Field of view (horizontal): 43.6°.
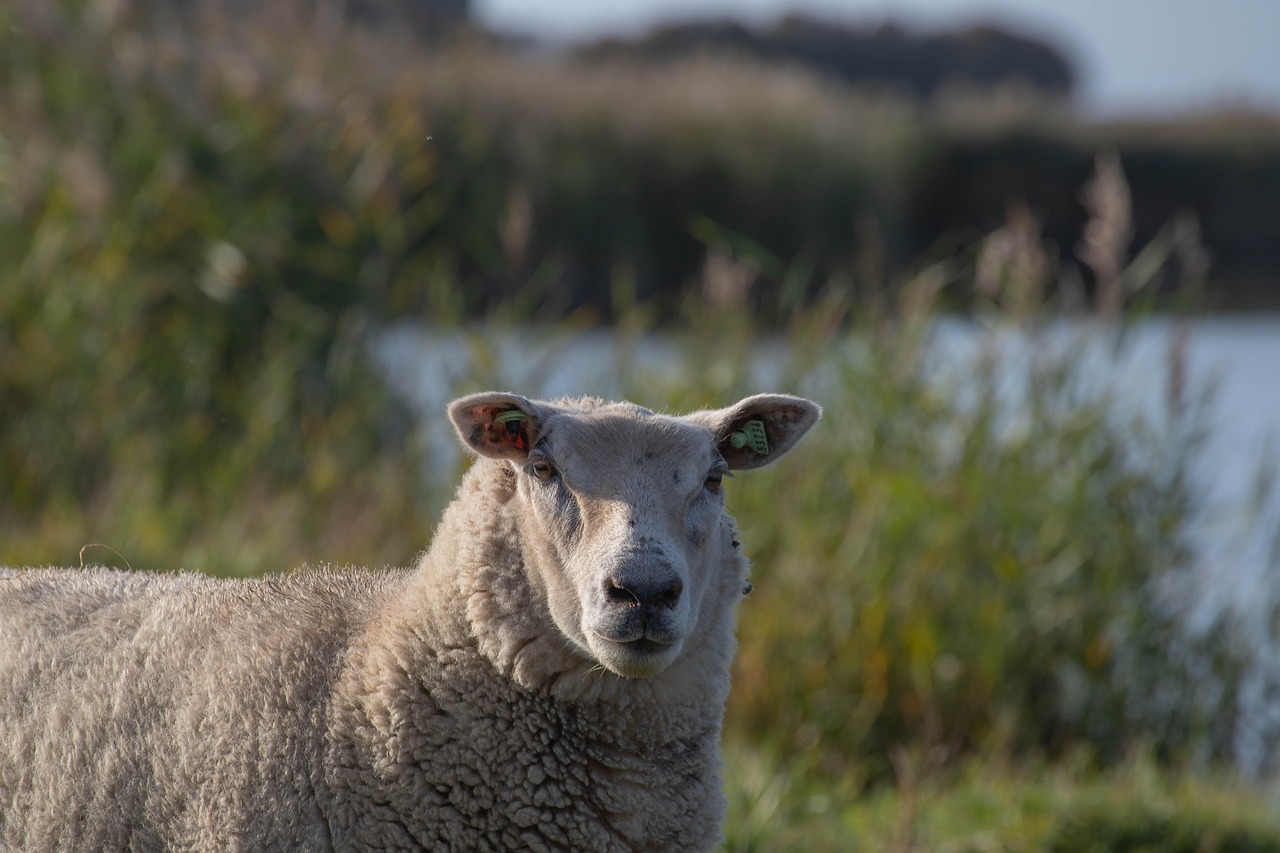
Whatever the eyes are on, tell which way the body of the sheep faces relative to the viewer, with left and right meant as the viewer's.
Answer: facing to the right of the viewer
